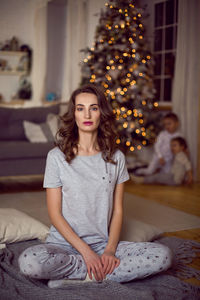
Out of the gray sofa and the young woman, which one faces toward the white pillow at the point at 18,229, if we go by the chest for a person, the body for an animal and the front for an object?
the gray sofa

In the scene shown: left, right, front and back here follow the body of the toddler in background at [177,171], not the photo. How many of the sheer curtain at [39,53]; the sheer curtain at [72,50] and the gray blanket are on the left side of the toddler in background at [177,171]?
1

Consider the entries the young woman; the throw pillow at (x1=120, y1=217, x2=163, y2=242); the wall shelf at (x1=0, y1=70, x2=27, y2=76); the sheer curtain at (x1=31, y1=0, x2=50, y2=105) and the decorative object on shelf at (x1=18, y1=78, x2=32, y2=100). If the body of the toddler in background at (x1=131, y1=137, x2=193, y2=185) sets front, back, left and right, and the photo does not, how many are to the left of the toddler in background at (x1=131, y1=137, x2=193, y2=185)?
2

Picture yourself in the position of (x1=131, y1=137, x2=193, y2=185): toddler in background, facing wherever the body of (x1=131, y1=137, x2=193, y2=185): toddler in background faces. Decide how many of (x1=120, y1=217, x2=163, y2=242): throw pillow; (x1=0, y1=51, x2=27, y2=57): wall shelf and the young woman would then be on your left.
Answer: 2

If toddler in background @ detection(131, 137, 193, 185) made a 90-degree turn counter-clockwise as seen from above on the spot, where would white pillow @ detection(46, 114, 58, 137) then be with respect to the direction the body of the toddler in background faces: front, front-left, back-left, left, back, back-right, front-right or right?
right

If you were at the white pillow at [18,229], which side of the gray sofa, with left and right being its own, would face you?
front

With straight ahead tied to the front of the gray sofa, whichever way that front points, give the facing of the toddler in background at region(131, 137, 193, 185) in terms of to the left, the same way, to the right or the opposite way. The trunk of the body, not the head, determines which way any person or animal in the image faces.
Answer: to the right

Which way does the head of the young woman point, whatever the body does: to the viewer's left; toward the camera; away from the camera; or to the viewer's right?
toward the camera

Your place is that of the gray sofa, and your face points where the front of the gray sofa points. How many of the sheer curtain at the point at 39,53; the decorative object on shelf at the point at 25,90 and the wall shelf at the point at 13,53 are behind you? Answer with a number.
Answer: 3

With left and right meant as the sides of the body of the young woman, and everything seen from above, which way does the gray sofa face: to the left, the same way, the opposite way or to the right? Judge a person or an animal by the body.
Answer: the same way

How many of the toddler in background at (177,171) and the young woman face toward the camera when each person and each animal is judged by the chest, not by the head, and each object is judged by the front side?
1

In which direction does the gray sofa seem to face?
toward the camera

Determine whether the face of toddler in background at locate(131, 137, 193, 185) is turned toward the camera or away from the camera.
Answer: toward the camera

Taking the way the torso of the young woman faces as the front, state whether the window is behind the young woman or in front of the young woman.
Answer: behind

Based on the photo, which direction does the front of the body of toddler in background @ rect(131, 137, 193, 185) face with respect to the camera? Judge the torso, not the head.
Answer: to the viewer's left

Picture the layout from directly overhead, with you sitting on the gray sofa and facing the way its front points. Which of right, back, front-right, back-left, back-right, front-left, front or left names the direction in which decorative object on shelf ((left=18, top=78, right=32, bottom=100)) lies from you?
back

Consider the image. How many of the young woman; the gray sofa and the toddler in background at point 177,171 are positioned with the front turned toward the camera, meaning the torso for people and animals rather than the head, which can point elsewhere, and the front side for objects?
2

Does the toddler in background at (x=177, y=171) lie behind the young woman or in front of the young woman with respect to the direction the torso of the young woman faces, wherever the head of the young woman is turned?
behind

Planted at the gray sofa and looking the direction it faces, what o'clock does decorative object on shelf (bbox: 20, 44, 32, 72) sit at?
The decorative object on shelf is roughly at 6 o'clock from the gray sofa.

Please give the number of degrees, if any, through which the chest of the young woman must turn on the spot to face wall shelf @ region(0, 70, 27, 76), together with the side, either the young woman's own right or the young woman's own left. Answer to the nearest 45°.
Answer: approximately 180°

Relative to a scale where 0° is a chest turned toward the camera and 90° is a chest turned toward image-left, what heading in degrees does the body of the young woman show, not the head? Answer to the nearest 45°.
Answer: approximately 0°
